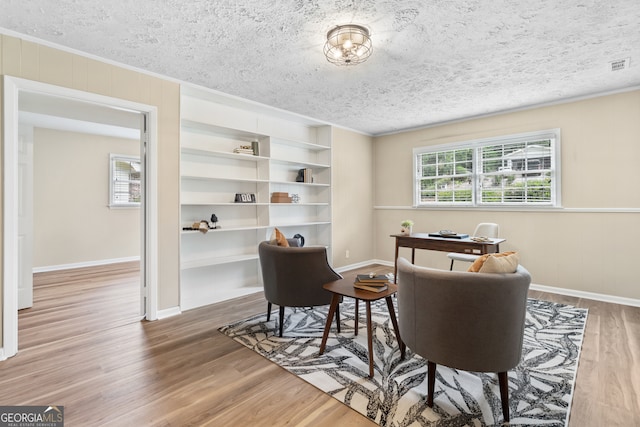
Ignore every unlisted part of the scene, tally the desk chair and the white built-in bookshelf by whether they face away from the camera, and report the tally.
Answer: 0

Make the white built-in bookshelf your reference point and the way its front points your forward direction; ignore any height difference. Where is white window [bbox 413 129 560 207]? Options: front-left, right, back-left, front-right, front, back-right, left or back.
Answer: front-left

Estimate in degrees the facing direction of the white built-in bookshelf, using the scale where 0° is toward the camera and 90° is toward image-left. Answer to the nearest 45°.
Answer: approximately 315°

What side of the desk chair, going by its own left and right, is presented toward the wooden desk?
front

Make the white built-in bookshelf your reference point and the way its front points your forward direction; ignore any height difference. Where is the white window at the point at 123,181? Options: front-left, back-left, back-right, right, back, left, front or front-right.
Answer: back

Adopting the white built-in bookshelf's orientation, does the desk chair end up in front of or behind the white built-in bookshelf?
in front

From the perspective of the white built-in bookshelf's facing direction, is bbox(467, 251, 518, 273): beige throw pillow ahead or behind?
ahead

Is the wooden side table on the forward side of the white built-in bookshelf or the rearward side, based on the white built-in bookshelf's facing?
on the forward side
